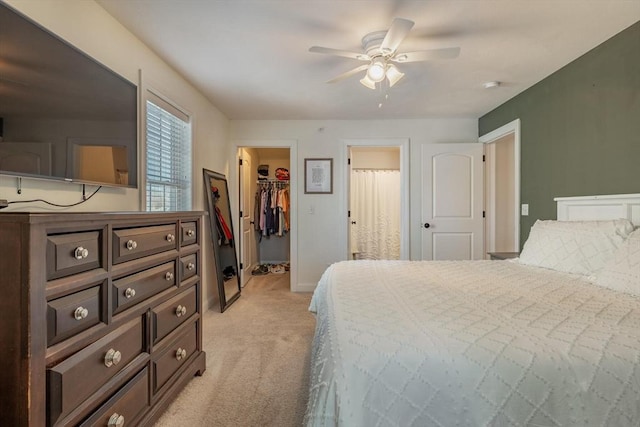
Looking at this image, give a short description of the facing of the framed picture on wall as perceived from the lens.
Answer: facing the viewer

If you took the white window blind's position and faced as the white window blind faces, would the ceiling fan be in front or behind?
in front

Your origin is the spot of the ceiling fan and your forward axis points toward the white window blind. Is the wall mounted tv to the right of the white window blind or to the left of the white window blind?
left

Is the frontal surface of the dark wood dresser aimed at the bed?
yes

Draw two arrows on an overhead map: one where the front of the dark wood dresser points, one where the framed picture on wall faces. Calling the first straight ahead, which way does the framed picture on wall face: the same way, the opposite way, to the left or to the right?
to the right

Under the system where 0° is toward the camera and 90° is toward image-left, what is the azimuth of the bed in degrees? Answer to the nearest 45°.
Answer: approximately 45°

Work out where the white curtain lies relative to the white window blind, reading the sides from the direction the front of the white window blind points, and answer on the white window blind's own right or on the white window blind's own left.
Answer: on the white window blind's own left

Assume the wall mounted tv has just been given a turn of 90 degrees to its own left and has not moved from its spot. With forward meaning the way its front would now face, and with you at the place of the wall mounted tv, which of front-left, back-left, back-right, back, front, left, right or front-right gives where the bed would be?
right

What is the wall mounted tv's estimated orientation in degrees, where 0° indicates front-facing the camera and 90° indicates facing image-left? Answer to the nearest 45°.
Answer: approximately 315°

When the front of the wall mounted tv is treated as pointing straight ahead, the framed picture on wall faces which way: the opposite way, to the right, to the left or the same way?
to the right

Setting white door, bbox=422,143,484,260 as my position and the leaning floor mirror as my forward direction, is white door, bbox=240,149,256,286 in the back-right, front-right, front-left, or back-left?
front-right

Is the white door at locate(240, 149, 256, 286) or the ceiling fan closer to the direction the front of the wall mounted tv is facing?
the ceiling fan

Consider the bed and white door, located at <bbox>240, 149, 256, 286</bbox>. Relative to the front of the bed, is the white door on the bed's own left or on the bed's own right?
on the bed's own right

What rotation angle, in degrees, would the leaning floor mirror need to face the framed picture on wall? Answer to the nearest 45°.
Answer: approximately 45° to its left

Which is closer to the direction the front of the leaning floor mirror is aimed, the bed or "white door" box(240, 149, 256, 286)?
the bed

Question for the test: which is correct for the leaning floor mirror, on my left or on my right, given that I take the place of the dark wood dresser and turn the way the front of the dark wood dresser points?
on my left
